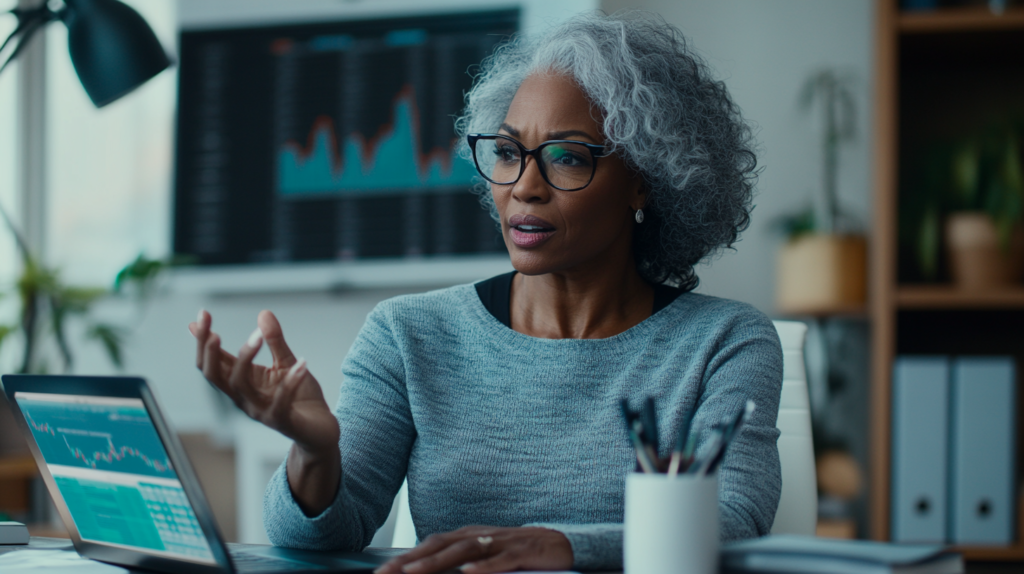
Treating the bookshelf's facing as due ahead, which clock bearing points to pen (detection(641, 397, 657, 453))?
The pen is roughly at 12 o'clock from the bookshelf.

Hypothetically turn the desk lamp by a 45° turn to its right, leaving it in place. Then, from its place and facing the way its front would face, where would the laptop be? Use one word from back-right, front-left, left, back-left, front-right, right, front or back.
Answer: front-right

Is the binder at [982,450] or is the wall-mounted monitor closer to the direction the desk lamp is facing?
the binder

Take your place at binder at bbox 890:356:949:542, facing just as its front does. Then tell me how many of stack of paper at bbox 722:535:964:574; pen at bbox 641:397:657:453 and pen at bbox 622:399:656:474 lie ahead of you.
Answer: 3

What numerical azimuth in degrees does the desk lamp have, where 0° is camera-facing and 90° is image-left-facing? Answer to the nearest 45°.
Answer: approximately 270°

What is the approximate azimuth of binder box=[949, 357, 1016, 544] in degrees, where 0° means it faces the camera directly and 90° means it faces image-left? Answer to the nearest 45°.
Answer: approximately 0°

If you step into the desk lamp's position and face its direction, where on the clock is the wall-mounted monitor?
The wall-mounted monitor is roughly at 10 o'clock from the desk lamp.

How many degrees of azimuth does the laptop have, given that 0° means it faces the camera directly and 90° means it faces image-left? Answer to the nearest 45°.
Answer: approximately 315°
